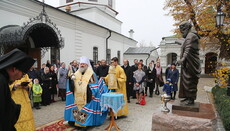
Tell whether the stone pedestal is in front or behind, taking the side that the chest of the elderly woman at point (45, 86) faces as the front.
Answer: in front

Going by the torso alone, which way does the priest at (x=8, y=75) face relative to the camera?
to the viewer's right

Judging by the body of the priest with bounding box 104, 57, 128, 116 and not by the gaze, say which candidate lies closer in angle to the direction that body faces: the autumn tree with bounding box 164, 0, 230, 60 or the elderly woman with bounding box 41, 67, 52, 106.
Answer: the elderly woman

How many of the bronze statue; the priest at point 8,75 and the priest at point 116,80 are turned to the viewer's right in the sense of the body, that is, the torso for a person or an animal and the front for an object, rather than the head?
1

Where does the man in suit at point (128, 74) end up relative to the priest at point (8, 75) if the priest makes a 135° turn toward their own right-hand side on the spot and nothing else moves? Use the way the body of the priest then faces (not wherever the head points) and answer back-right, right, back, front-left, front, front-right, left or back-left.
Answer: back

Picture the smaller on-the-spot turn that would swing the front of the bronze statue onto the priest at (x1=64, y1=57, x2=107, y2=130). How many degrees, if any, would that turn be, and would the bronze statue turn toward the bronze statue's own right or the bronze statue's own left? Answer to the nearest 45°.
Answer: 0° — it already faces them

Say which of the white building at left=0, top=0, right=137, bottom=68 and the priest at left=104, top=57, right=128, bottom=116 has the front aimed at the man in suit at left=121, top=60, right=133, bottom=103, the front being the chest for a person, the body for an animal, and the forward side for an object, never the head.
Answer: the white building

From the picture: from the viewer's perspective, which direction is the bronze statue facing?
to the viewer's left

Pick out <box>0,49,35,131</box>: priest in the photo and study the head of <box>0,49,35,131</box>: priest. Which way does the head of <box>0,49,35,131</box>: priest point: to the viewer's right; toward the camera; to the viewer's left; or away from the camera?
to the viewer's right

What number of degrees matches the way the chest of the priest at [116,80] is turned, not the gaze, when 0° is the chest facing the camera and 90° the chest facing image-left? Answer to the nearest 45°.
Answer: approximately 45°

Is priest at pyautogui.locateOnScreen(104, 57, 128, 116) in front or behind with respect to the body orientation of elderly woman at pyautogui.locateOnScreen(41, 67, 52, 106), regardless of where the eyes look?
in front

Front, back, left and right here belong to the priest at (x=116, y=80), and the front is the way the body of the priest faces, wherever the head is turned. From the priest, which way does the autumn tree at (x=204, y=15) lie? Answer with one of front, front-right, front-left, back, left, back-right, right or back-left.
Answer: back

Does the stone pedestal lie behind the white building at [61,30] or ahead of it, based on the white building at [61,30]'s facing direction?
ahead
